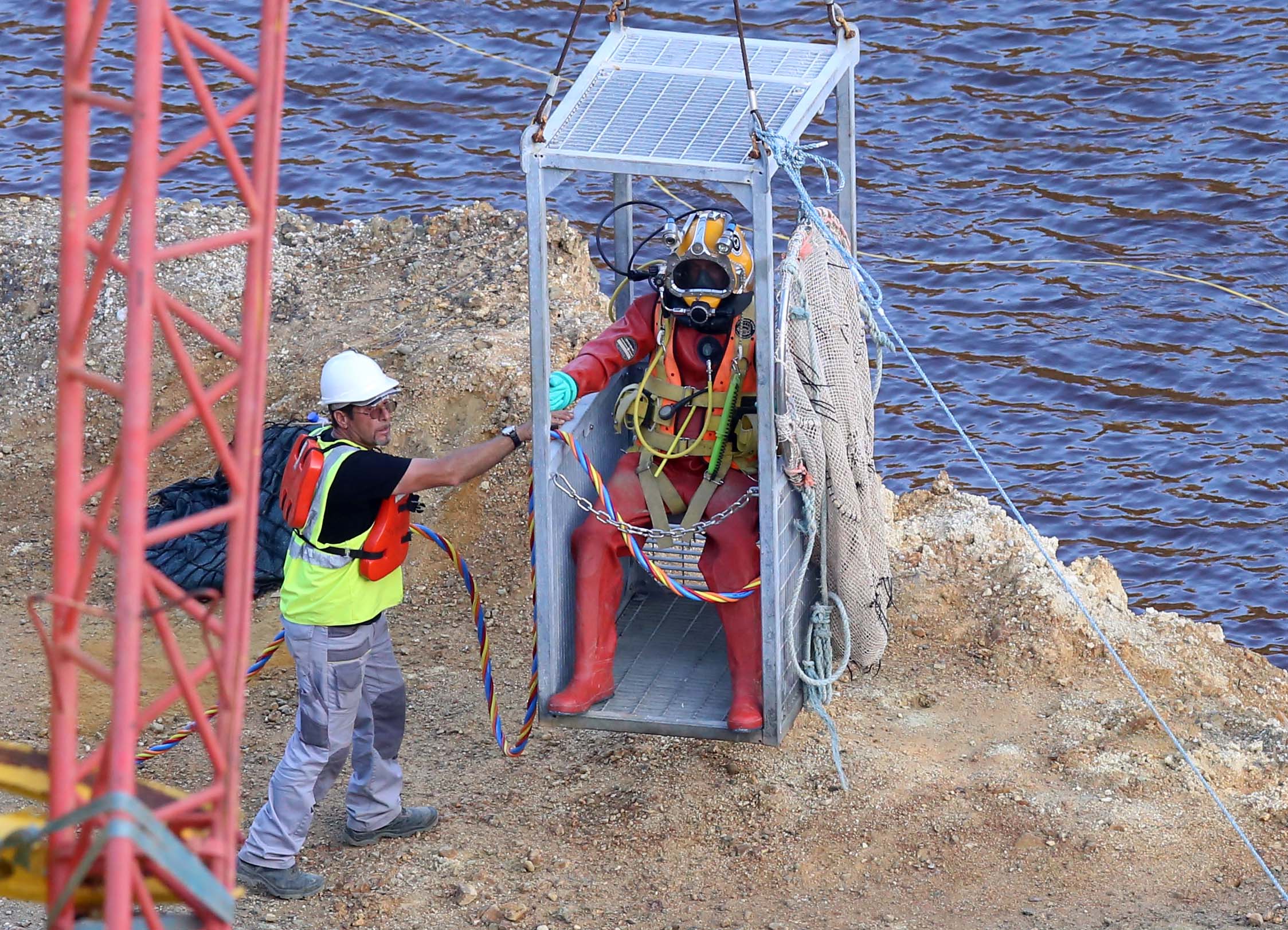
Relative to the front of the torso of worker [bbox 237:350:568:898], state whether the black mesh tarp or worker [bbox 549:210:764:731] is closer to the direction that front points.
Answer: the worker

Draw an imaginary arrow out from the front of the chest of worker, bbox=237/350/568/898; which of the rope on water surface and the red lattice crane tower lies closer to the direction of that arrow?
the rope on water surface

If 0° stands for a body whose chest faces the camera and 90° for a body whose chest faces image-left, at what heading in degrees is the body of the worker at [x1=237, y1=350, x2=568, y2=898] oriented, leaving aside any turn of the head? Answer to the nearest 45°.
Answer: approximately 270°

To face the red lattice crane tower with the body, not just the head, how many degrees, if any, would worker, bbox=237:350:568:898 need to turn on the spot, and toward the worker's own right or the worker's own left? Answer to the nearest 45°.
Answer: approximately 90° to the worker's own right

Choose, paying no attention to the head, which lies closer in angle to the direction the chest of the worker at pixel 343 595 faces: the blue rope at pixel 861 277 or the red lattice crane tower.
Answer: the blue rope

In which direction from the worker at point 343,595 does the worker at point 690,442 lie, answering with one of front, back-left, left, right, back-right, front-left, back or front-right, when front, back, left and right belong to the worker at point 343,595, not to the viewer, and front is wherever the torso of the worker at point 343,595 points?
front

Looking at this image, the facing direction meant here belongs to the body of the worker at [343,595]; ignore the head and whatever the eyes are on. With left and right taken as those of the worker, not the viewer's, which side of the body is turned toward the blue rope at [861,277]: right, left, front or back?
front

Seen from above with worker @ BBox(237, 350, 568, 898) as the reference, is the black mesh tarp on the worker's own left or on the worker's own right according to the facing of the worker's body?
on the worker's own left

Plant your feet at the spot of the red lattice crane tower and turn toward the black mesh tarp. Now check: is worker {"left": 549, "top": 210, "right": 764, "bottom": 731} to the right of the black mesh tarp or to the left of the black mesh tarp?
right

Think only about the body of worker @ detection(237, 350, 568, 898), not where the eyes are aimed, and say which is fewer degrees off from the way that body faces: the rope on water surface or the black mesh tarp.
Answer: the rope on water surface

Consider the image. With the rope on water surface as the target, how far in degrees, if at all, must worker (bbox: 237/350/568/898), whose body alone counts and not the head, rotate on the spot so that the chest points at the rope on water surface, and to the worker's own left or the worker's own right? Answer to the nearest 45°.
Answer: approximately 45° to the worker's own left

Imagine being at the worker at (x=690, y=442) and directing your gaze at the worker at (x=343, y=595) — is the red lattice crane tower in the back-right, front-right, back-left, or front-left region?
front-left
